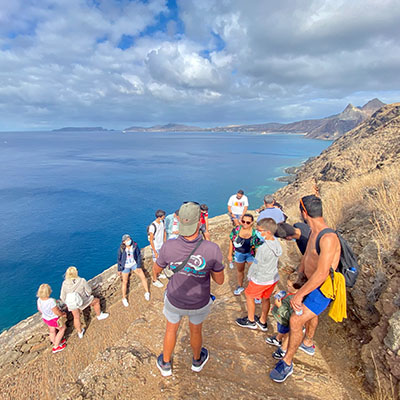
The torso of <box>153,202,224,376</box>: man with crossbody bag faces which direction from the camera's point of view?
away from the camera

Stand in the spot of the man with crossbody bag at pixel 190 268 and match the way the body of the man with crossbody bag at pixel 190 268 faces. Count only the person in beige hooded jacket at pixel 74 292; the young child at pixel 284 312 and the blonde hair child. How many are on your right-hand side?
1

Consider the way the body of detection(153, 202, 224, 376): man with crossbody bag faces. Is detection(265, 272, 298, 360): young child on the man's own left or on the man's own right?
on the man's own right

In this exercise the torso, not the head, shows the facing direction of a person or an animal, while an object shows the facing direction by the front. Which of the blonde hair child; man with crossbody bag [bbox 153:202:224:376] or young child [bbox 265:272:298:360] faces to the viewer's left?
the young child

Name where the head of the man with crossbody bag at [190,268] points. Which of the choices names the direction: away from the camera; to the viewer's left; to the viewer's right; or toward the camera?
away from the camera

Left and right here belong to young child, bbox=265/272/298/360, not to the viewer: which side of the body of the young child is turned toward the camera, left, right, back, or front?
left

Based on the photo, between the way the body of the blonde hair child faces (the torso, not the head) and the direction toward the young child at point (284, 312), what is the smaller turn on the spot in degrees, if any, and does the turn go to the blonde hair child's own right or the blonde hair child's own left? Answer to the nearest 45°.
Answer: approximately 90° to the blonde hair child's own right

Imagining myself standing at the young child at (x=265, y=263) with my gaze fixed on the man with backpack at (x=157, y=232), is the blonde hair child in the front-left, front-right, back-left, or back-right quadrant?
front-left

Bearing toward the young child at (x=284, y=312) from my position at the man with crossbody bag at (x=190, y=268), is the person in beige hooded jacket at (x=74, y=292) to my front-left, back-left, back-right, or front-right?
back-left
